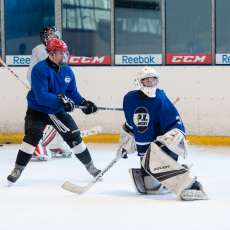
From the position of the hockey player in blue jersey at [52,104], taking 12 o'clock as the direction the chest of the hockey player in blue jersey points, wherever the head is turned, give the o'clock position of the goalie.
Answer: The goalie is roughly at 12 o'clock from the hockey player in blue jersey.

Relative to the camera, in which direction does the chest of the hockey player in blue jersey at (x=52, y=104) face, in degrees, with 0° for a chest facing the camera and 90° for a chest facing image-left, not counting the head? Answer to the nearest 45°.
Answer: approximately 315°
